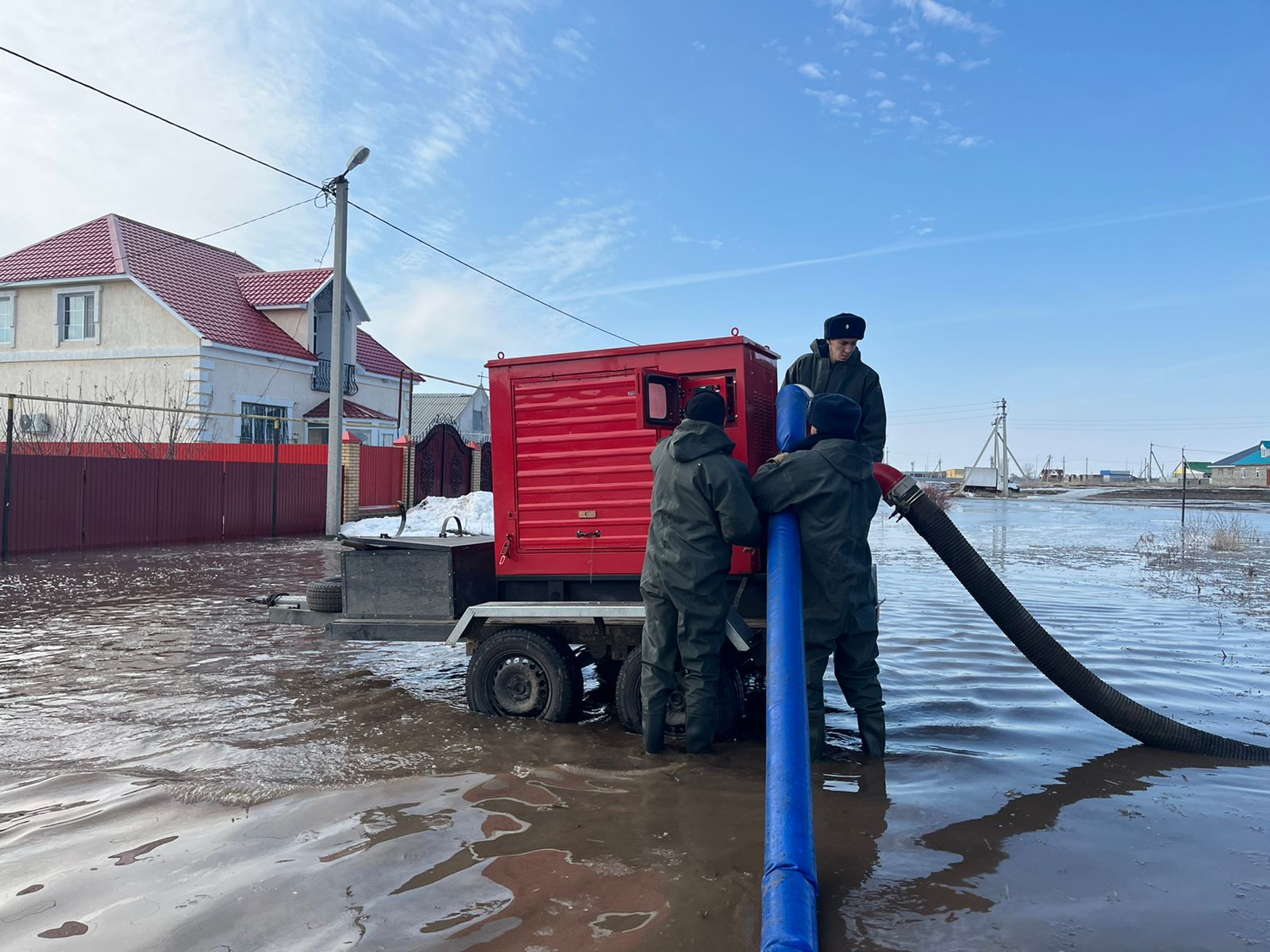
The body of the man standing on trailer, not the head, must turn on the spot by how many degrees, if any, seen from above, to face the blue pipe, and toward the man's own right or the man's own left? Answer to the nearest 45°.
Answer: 0° — they already face it

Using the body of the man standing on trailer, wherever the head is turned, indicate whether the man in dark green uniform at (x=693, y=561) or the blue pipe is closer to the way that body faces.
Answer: the blue pipe

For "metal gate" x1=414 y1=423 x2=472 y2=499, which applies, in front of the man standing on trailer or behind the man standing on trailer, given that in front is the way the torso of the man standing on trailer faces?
behind

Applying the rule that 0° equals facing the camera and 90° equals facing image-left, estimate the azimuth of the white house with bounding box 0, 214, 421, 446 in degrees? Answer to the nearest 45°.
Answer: approximately 315°

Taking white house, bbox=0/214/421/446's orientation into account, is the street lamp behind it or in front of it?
in front

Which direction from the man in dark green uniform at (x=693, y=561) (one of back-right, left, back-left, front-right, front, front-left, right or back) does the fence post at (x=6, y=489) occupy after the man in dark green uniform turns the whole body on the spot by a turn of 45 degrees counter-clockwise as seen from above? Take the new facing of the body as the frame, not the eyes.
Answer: front-left

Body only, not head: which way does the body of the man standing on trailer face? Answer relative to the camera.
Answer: toward the camera

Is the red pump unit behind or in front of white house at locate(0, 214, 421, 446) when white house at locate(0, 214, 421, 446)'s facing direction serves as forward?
in front

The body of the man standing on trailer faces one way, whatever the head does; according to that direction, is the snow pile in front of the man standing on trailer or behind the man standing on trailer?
behind

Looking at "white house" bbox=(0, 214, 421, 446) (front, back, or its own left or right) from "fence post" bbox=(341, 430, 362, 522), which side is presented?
front

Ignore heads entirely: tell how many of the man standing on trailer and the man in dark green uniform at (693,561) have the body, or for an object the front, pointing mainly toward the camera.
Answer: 1

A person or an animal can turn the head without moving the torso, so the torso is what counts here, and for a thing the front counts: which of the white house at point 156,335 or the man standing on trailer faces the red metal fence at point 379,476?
the white house

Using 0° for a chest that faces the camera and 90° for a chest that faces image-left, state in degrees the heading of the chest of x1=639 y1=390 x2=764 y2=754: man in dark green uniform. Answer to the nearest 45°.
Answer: approximately 225°

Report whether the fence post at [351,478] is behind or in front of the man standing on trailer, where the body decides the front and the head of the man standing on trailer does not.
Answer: behind

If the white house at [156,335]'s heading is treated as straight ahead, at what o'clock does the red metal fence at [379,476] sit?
The red metal fence is roughly at 12 o'clock from the white house.

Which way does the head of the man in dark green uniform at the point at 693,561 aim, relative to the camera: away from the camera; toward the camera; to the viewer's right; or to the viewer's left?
away from the camera
